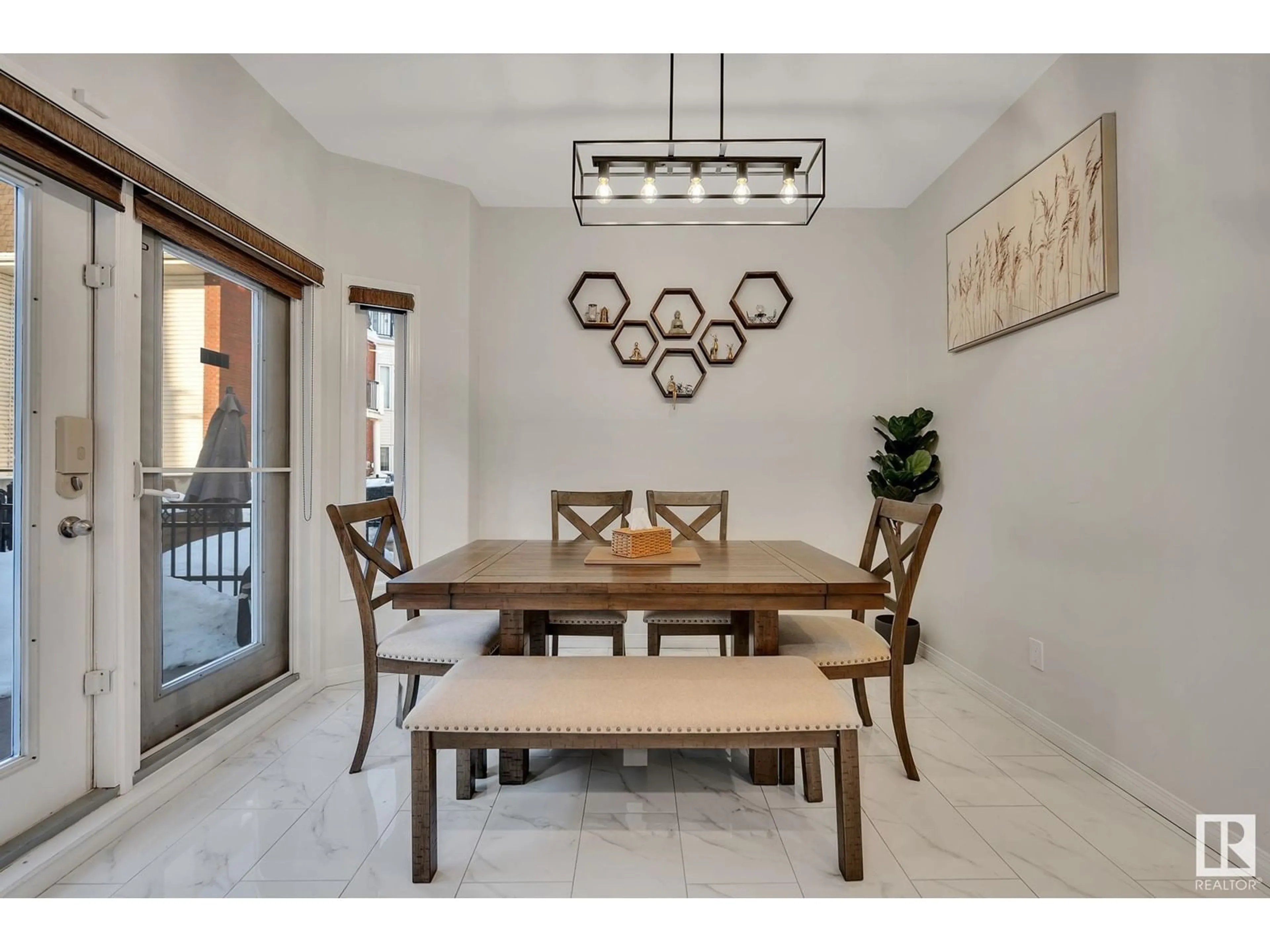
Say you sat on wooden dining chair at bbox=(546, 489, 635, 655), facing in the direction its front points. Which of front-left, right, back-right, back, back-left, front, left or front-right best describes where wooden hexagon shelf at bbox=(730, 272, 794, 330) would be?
back-left

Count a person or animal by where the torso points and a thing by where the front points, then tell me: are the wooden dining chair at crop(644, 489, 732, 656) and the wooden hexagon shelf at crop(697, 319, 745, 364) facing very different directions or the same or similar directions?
same or similar directions

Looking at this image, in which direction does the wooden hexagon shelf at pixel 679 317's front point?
toward the camera

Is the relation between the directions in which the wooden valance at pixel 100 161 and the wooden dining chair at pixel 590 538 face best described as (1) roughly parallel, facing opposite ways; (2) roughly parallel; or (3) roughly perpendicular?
roughly perpendicular

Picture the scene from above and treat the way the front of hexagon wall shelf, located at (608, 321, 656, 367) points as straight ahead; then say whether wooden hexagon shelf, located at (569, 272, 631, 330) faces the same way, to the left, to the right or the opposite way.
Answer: the same way

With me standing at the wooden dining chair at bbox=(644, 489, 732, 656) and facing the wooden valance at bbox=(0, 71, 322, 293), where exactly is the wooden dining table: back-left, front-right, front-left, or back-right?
front-left

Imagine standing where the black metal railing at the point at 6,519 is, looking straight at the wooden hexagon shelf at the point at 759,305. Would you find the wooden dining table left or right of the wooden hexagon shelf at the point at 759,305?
right

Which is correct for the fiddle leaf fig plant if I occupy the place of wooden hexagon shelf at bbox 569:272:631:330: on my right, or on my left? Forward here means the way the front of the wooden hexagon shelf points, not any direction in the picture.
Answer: on my left

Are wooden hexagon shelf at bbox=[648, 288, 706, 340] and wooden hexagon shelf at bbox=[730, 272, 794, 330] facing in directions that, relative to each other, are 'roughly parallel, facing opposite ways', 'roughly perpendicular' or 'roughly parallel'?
roughly parallel

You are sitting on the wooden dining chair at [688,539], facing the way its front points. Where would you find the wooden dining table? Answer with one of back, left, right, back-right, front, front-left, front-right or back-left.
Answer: front

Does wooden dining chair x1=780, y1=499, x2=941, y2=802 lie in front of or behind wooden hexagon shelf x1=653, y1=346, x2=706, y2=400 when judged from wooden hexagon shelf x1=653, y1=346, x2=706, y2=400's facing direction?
in front

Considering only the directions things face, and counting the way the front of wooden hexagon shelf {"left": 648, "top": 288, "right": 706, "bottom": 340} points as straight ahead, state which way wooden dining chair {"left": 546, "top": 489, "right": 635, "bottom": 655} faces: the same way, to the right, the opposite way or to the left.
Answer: the same way

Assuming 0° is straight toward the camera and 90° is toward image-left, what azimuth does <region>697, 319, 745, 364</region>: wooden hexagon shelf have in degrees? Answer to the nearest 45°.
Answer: approximately 0°

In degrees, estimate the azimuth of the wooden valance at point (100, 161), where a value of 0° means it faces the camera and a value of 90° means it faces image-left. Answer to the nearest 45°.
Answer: approximately 315°

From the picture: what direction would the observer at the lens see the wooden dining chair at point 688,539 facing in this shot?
facing the viewer
